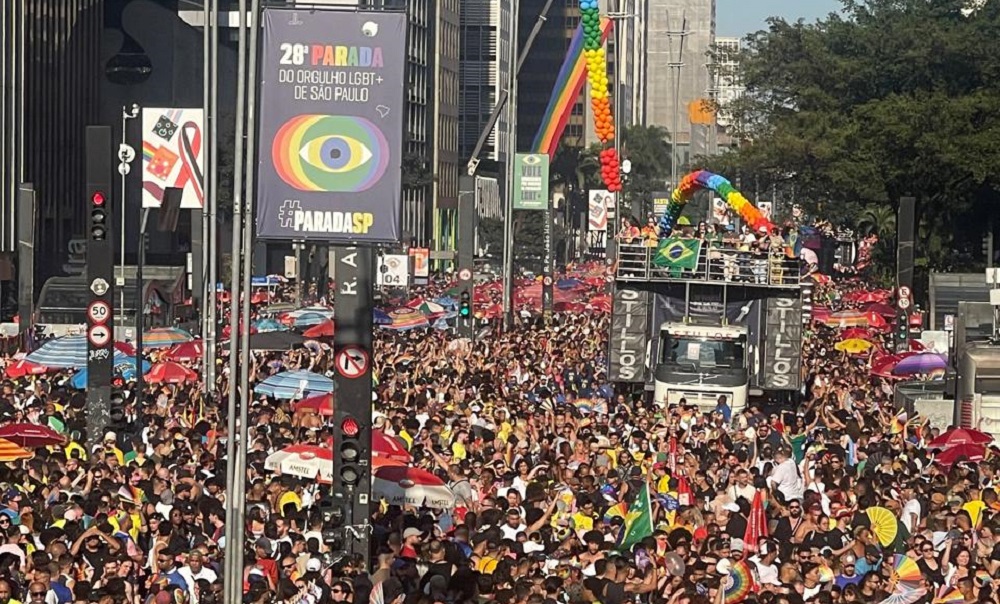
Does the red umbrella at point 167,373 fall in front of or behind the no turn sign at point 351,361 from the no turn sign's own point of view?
behind

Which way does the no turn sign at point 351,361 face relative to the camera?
toward the camera

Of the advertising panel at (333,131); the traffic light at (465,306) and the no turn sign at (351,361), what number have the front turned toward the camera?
3

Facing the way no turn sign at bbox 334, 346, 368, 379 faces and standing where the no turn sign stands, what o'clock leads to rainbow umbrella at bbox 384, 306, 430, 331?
The rainbow umbrella is roughly at 6 o'clock from the no turn sign.

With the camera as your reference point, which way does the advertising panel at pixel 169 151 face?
facing the viewer

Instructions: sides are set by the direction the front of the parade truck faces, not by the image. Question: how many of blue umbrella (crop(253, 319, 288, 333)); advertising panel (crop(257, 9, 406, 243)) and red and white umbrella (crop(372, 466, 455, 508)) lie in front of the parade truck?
2

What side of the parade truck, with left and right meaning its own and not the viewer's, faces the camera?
front

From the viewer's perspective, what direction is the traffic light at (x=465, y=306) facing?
toward the camera

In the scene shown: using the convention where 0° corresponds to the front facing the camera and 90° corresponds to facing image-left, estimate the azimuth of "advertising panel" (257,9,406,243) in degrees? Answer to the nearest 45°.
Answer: approximately 0°
